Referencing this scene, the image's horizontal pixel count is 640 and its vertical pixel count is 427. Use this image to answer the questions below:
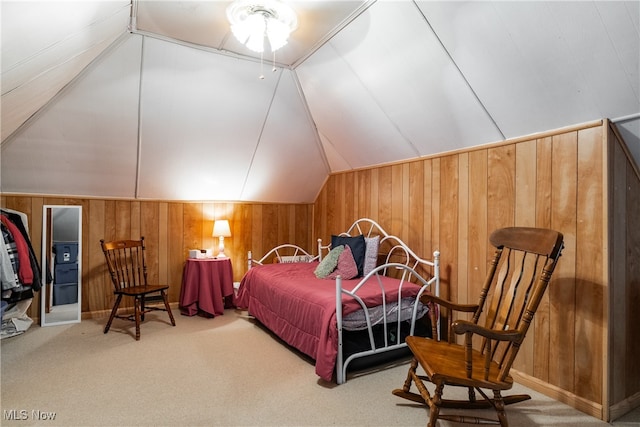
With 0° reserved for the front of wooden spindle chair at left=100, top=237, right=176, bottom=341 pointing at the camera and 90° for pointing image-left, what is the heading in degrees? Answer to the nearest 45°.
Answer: approximately 315°

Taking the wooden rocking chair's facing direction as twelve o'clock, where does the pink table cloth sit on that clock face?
The pink table cloth is roughly at 2 o'clock from the wooden rocking chair.

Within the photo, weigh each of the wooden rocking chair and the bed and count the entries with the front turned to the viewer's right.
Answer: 0

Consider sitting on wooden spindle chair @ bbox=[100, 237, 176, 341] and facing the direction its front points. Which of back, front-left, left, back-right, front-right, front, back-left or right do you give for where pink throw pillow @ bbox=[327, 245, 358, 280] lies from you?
front

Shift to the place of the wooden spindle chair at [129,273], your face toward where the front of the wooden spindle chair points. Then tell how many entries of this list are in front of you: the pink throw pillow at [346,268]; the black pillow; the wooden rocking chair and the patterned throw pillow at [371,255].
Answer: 4

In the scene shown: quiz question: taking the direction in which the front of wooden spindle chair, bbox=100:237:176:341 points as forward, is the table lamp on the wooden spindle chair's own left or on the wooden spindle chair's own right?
on the wooden spindle chair's own left

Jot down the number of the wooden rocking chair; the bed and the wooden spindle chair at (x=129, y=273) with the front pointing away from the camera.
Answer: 0

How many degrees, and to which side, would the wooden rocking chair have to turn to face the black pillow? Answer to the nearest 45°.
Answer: approximately 90° to its right

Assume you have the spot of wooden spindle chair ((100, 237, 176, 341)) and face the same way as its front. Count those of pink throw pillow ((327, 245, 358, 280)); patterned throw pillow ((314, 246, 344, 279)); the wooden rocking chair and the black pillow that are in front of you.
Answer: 4

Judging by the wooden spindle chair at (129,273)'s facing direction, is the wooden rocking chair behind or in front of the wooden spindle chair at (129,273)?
in front

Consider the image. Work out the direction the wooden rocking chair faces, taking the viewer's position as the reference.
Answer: facing the viewer and to the left of the viewer
